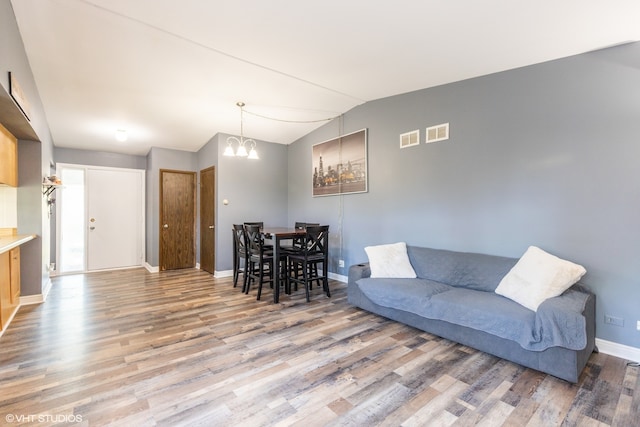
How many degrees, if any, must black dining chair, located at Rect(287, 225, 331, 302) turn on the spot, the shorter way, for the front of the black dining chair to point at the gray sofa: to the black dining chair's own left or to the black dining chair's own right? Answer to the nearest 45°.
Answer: approximately 180°

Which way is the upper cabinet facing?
to the viewer's right

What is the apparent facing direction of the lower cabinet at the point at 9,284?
to the viewer's right

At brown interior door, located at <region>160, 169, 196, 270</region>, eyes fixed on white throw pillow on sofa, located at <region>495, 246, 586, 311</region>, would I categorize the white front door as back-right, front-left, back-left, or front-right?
back-right

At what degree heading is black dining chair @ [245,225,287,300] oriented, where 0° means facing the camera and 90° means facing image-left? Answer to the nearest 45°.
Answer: approximately 225°

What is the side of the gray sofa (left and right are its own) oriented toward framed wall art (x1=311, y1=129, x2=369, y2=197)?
right

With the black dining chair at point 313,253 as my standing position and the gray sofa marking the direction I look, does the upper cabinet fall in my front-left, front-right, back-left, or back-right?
back-right

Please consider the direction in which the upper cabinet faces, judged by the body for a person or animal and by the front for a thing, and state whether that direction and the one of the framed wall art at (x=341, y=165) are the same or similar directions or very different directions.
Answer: very different directions

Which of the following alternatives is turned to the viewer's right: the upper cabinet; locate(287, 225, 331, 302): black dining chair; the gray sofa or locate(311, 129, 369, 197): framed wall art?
the upper cabinet
